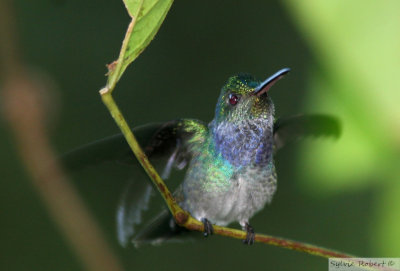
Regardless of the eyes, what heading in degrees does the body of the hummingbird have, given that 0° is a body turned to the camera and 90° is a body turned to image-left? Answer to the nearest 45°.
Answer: approximately 315°

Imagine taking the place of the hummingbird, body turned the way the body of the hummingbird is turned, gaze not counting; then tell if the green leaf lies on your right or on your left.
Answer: on your right
